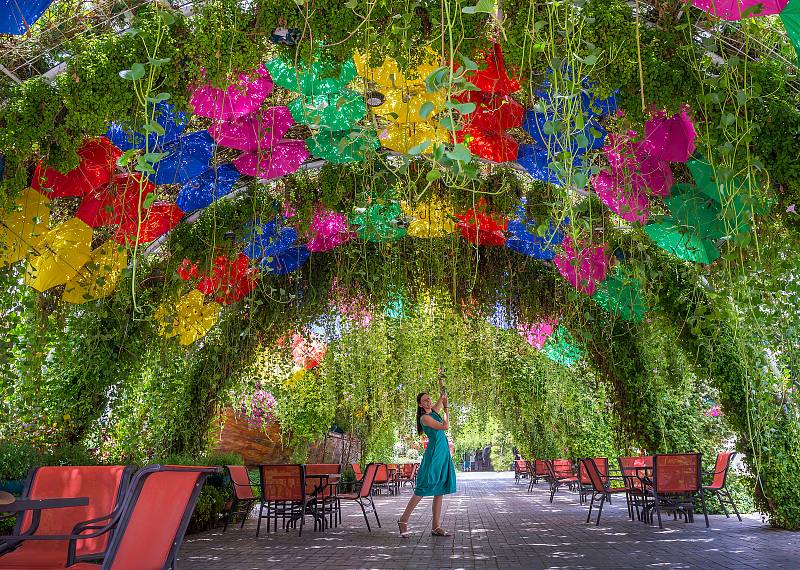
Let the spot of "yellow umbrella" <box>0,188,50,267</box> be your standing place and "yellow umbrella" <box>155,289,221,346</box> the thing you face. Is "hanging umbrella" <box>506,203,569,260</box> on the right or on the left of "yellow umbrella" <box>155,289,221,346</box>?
right

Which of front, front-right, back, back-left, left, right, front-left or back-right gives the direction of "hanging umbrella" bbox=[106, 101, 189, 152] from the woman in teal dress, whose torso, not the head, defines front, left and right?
right

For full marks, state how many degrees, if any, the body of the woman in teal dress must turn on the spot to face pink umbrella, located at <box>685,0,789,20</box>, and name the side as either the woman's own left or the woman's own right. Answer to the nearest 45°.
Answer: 0° — they already face it

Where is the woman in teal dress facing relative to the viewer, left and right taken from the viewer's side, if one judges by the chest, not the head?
facing the viewer and to the right of the viewer

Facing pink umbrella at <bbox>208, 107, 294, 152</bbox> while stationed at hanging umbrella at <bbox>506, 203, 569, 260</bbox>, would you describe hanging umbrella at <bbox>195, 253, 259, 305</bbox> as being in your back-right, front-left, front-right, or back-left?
front-right
